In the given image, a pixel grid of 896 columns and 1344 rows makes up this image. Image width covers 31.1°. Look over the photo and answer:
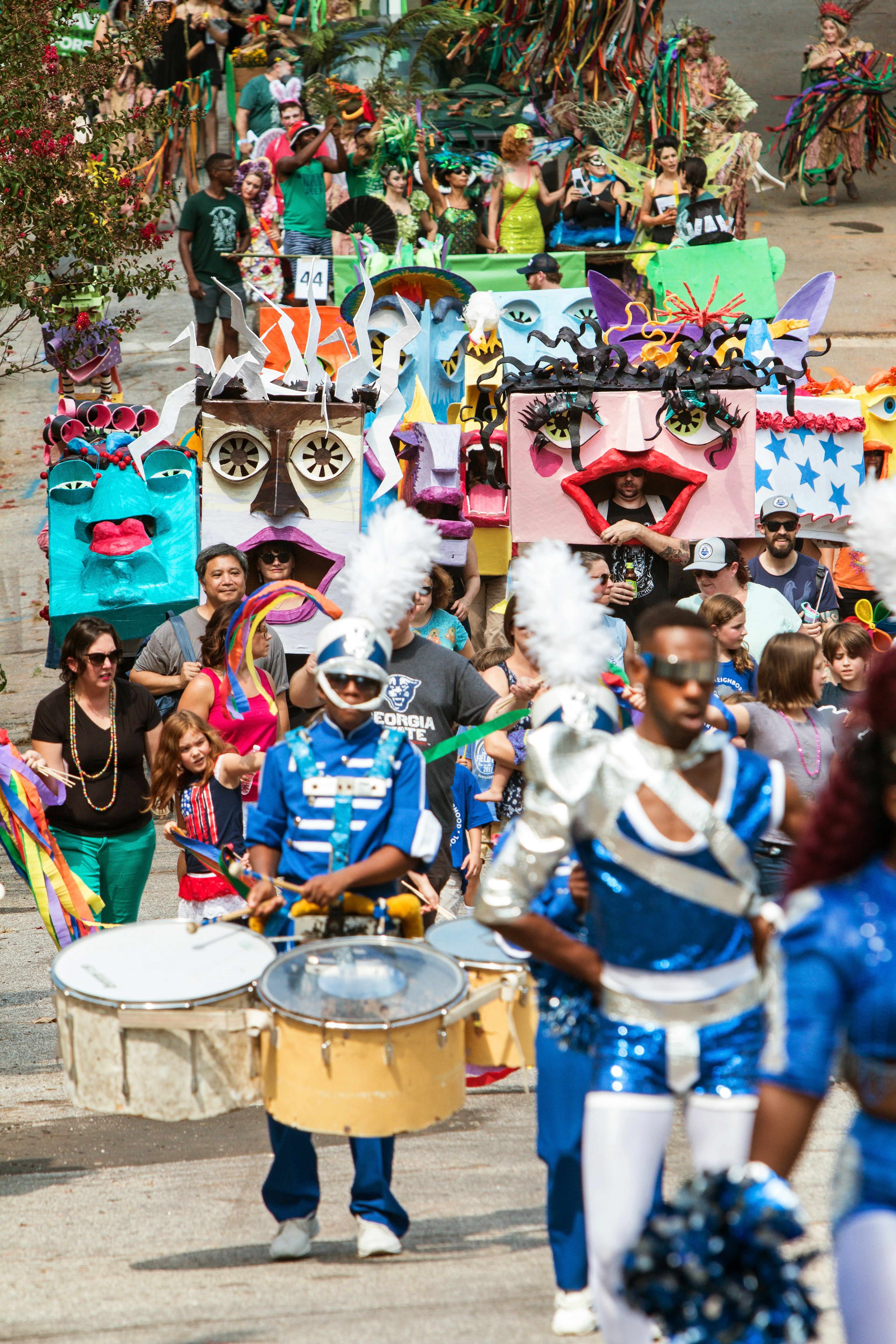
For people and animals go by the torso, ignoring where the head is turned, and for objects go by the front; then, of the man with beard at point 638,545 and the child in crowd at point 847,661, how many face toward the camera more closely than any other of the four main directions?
2

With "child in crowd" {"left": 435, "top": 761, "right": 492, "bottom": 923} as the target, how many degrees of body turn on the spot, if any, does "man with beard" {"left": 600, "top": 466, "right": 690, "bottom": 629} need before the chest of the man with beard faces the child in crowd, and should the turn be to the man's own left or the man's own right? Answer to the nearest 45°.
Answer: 0° — they already face them

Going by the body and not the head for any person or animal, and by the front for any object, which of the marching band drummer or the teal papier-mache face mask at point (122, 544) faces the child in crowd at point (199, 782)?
the teal papier-mache face mask

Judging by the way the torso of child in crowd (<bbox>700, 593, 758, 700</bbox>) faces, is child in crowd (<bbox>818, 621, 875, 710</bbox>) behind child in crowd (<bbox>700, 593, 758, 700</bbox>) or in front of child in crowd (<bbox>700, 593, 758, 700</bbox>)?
in front

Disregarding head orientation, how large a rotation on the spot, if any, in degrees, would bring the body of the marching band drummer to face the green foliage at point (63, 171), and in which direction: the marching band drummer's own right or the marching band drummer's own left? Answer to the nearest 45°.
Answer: approximately 180°

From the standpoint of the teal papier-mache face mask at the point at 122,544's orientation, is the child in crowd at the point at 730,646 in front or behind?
in front

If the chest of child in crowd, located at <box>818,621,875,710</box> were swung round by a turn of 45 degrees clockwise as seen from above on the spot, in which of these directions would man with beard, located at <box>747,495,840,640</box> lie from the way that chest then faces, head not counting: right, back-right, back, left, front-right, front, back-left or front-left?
back-right

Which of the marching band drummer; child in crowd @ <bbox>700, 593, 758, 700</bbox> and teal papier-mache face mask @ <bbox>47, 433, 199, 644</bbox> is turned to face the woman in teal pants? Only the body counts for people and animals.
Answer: the teal papier-mache face mask

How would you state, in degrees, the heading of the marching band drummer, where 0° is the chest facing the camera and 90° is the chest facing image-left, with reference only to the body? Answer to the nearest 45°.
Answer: approximately 0°

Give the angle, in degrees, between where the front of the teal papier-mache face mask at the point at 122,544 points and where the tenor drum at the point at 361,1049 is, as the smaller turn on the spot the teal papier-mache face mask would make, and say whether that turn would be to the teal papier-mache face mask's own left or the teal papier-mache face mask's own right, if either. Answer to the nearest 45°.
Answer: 0° — it already faces it

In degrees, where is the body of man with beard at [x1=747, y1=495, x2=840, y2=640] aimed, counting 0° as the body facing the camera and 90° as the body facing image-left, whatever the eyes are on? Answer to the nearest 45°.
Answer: approximately 0°
